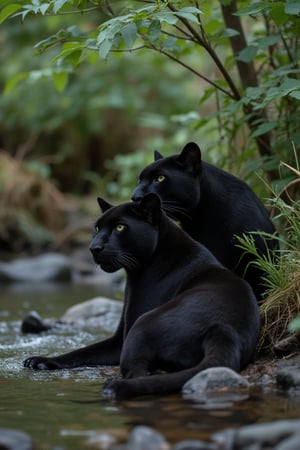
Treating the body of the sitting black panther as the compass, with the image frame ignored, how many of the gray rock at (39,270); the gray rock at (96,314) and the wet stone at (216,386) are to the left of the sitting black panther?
1

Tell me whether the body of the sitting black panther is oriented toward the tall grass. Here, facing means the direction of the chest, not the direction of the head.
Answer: no

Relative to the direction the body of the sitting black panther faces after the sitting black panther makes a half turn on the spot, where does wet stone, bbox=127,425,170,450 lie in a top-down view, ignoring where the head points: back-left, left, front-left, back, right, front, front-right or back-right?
right

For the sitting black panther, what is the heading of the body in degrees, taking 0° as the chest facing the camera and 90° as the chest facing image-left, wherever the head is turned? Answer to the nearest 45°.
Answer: approximately 90°

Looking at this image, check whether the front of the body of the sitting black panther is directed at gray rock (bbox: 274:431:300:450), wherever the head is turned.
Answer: no

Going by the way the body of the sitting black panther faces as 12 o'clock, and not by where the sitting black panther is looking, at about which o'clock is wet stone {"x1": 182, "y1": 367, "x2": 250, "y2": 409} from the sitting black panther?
The wet stone is roughly at 9 o'clock from the sitting black panther.

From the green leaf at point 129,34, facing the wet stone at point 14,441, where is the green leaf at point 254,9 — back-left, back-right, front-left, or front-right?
back-left

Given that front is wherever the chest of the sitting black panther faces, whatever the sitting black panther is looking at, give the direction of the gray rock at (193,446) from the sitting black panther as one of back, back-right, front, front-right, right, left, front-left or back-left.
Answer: left

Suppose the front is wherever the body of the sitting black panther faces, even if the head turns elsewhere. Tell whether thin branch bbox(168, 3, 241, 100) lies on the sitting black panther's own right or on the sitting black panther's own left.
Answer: on the sitting black panther's own right

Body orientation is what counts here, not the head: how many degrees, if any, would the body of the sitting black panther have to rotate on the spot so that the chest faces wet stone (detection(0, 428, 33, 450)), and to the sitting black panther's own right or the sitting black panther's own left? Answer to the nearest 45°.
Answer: approximately 90° to the sitting black panther's own left

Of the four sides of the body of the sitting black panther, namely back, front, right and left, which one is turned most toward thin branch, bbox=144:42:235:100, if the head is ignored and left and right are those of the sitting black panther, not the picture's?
right
